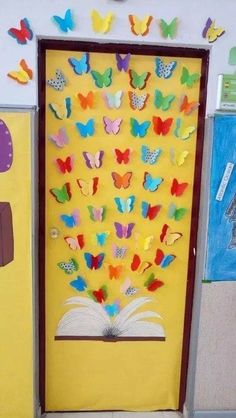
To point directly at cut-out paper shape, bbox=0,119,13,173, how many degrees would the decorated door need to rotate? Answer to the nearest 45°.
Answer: approximately 90° to its right
